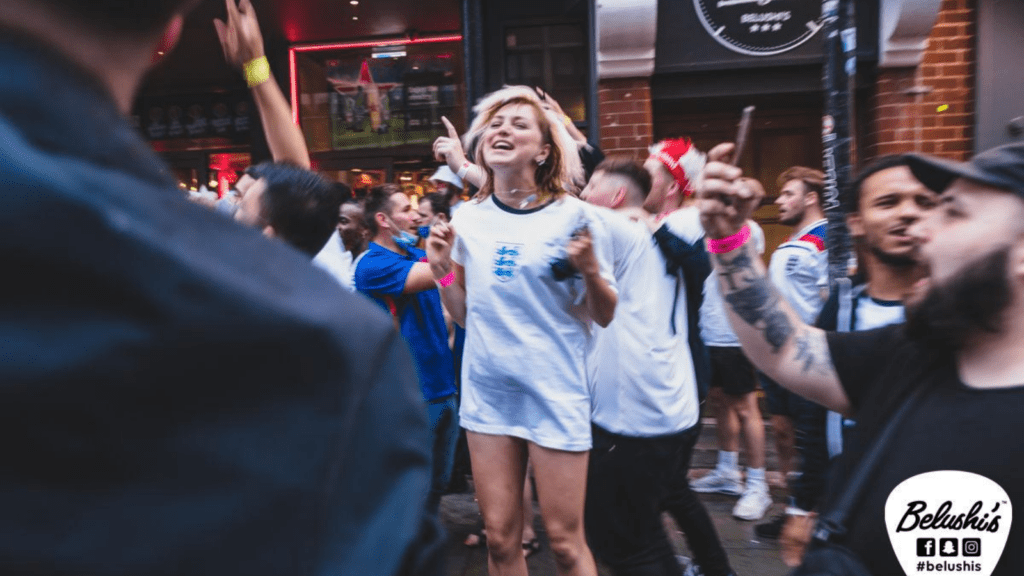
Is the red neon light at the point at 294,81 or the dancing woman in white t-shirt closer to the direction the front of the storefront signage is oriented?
the dancing woman in white t-shirt

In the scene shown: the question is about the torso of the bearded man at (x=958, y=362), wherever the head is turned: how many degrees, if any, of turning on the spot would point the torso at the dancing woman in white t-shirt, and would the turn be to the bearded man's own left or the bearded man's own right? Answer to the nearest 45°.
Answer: approximately 90° to the bearded man's own right

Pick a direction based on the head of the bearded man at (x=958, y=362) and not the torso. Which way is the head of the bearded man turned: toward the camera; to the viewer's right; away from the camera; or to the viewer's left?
to the viewer's left

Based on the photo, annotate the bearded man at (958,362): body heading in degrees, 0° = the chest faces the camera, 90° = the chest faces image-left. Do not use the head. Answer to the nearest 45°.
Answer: approximately 45°

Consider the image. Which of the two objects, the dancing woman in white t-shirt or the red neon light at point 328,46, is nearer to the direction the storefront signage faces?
the dancing woman in white t-shirt

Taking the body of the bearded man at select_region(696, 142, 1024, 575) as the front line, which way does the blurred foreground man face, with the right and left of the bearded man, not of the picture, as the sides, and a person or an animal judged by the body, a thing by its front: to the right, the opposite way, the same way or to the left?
to the right

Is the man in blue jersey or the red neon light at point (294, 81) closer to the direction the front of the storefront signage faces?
the man in blue jersey

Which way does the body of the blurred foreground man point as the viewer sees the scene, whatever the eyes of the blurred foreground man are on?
away from the camera

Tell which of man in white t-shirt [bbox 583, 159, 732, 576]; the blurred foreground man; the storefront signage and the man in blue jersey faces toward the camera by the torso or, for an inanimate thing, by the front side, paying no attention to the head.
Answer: the storefront signage

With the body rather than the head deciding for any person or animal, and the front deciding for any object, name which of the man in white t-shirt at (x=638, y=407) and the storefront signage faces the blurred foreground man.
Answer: the storefront signage

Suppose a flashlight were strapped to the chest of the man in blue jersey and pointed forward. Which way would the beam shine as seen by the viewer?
to the viewer's right

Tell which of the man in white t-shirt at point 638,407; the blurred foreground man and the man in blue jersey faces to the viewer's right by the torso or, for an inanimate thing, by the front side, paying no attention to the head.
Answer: the man in blue jersey
